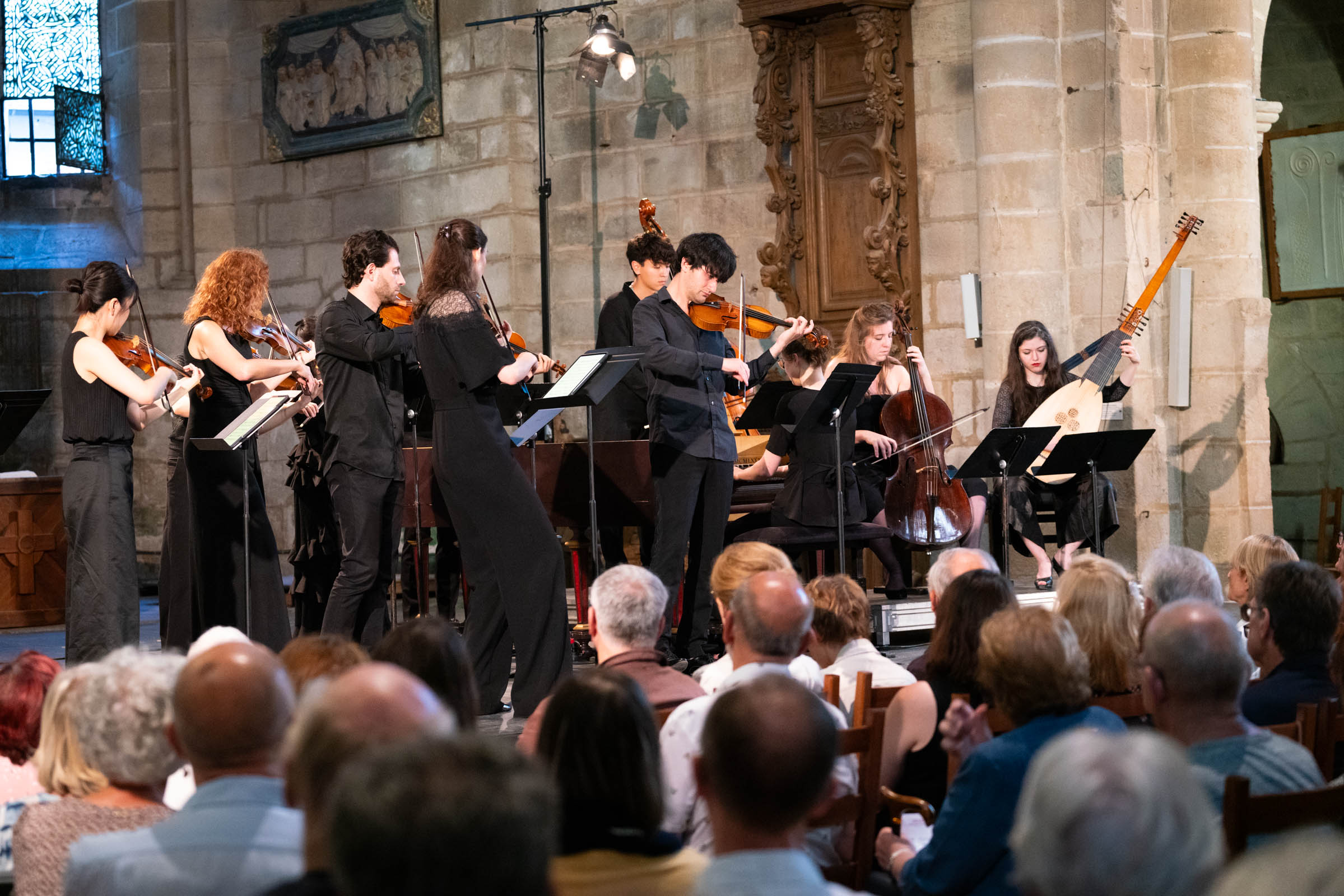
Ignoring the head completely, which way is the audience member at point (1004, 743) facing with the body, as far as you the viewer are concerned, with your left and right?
facing away from the viewer and to the left of the viewer

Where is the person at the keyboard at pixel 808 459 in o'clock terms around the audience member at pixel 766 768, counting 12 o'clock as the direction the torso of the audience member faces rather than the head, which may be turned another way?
The person at the keyboard is roughly at 12 o'clock from the audience member.

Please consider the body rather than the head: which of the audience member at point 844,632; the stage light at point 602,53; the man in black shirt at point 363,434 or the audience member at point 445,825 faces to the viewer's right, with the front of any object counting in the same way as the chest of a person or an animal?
the man in black shirt

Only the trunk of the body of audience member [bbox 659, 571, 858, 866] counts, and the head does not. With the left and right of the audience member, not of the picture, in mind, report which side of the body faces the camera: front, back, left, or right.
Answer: back

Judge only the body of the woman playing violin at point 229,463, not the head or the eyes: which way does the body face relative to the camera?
to the viewer's right

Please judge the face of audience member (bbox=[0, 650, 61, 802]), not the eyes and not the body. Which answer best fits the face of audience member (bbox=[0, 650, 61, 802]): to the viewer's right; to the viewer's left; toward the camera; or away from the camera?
away from the camera

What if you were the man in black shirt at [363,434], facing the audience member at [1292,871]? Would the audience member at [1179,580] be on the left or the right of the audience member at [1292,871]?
left

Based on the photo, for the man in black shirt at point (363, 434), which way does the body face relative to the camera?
to the viewer's right

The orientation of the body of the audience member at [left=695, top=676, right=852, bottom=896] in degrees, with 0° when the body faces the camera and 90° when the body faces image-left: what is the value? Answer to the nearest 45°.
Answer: approximately 180°

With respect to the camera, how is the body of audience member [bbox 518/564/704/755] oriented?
away from the camera

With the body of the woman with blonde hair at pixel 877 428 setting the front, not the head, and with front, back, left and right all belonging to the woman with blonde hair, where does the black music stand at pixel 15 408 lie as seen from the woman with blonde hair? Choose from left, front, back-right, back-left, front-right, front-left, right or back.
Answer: back-right

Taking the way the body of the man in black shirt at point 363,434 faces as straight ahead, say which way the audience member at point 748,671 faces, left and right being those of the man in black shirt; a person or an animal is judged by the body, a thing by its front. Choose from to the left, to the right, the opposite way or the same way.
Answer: to the left

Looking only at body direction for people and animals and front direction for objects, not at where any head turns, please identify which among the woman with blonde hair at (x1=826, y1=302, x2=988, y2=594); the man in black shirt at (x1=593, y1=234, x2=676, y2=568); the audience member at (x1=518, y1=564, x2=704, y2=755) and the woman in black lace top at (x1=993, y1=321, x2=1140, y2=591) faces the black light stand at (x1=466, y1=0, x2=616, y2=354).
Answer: the audience member
